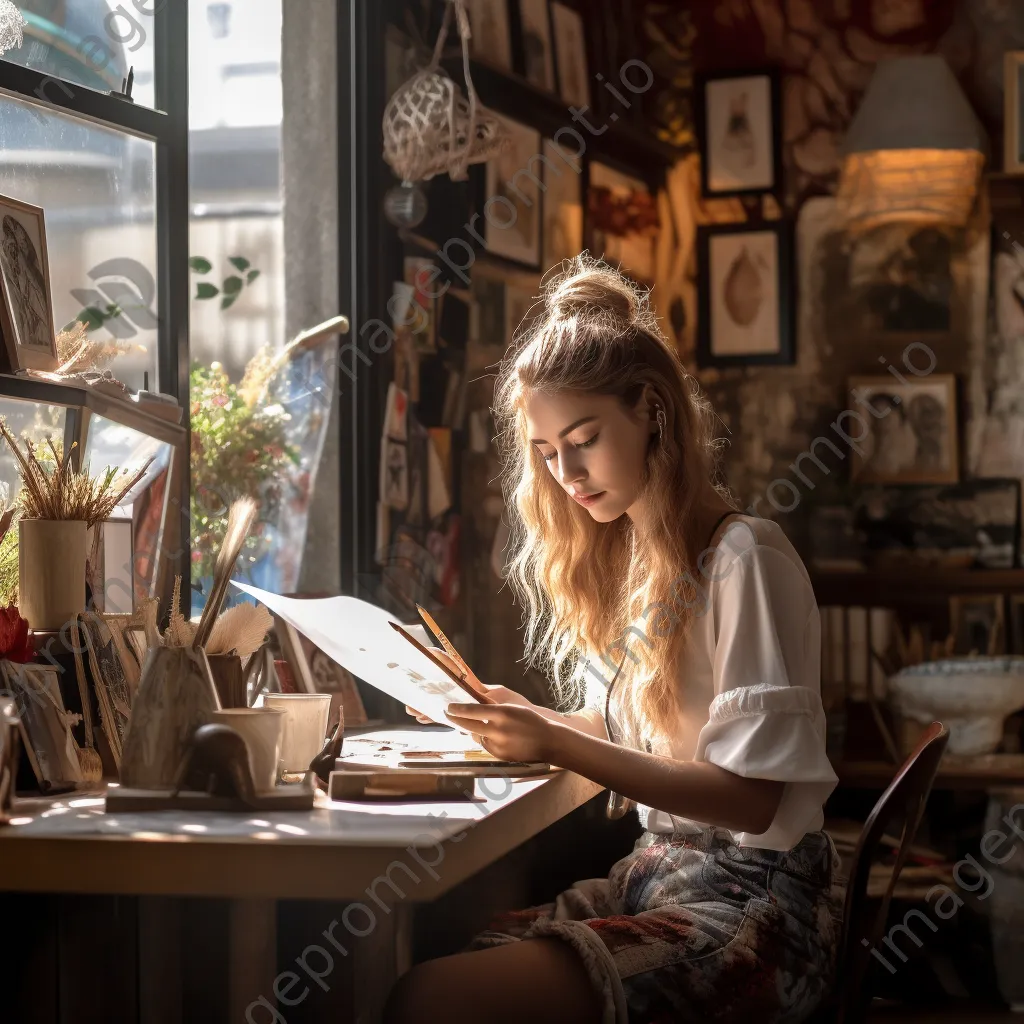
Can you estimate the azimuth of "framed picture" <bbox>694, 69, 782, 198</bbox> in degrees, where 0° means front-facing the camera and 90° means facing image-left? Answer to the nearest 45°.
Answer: approximately 0°

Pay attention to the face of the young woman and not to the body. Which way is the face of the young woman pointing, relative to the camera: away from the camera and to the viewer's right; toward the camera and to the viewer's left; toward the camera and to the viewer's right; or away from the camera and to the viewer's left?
toward the camera and to the viewer's left

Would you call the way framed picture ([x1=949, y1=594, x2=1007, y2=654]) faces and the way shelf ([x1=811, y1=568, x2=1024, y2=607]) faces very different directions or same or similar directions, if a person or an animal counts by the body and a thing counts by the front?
same or similar directions

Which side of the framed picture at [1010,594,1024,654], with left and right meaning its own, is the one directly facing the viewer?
front

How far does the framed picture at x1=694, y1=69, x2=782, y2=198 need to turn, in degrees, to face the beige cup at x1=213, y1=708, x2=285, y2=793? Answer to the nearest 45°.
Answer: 0° — it already faces it

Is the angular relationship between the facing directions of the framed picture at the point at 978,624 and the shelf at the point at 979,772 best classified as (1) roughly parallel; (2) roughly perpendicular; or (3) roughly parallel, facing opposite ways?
roughly parallel

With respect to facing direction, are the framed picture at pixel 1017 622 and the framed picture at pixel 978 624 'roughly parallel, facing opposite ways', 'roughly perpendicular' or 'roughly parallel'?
roughly parallel

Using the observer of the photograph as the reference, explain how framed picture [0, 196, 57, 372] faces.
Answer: facing the viewer and to the right of the viewer

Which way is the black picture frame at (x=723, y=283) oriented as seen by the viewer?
toward the camera

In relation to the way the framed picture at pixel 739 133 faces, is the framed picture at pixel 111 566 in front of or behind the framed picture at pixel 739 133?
in front

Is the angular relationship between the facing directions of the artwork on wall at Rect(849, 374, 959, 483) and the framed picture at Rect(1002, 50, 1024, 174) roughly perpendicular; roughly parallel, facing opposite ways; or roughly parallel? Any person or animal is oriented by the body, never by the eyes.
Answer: roughly parallel

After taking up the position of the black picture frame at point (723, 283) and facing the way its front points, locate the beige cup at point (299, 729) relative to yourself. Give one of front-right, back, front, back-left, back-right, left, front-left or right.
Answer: front
